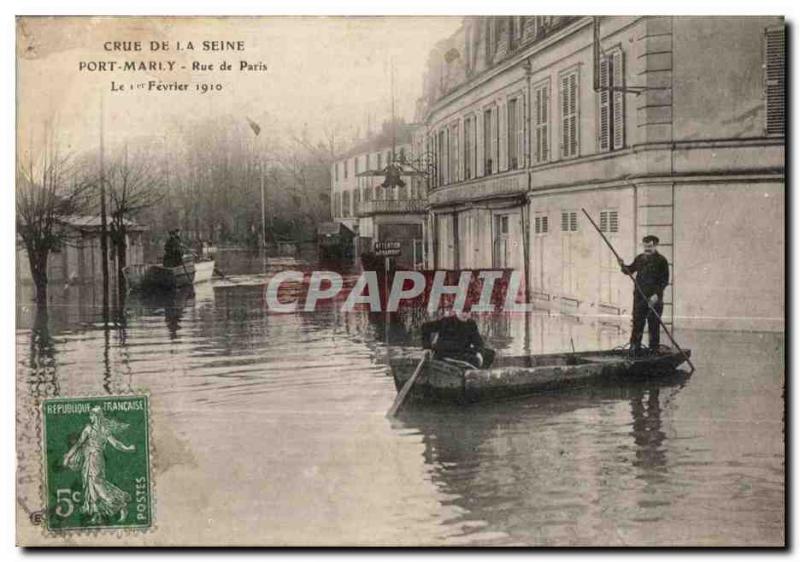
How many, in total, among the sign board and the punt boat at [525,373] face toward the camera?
1

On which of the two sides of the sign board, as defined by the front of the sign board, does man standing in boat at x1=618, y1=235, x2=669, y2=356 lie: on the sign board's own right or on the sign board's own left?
on the sign board's own left

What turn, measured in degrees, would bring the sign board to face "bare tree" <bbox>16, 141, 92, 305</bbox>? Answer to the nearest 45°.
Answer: approximately 90° to its right
